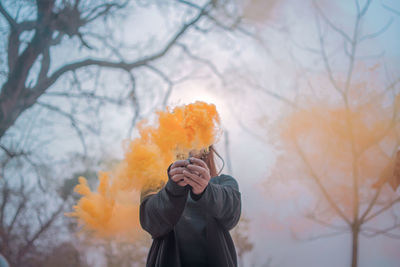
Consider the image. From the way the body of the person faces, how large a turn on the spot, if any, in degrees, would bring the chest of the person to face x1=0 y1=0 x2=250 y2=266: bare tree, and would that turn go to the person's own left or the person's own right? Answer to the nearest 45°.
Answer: approximately 135° to the person's own right

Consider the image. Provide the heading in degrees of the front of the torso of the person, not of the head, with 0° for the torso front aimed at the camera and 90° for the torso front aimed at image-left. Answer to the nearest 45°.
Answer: approximately 0°
